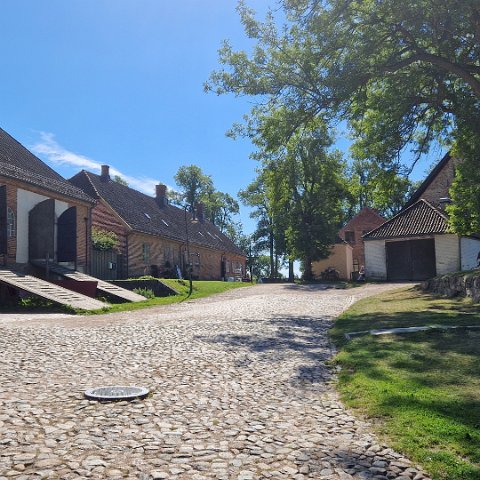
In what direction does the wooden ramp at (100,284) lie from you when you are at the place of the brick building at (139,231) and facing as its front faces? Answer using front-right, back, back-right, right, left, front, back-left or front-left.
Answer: front-right

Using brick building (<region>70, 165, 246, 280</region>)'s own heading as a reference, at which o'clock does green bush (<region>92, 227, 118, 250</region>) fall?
The green bush is roughly at 2 o'clock from the brick building.

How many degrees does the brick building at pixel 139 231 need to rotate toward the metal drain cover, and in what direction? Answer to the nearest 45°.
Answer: approximately 45° to its right

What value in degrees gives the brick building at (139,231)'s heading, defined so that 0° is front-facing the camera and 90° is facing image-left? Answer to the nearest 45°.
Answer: approximately 315°

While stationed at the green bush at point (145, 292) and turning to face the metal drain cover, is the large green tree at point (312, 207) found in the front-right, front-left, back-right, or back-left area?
back-left

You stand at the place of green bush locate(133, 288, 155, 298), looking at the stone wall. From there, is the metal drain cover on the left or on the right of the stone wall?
right

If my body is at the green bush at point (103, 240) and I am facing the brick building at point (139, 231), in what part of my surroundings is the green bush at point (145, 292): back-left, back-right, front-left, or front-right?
back-right

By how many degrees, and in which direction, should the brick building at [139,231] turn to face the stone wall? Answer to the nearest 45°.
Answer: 0° — it already faces it

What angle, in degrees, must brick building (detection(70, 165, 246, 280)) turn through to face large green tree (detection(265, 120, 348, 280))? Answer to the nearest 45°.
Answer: approximately 45° to its left

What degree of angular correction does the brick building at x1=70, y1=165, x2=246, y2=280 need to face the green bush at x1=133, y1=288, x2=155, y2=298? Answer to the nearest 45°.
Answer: approximately 45° to its right
